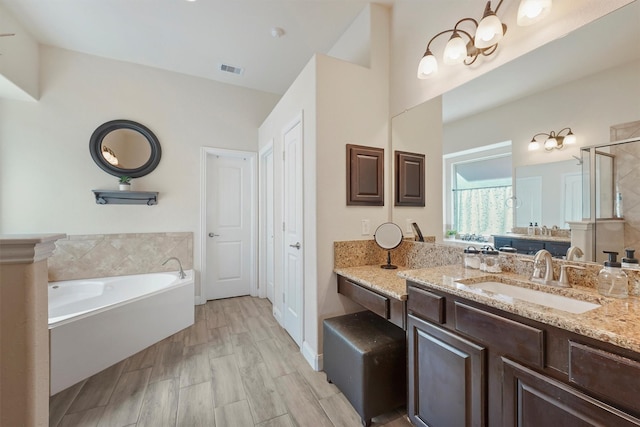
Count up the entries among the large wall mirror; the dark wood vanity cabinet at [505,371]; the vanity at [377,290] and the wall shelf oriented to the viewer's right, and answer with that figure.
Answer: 0

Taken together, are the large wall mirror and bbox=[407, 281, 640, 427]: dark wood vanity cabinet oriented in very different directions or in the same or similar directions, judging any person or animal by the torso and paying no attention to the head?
same or similar directions

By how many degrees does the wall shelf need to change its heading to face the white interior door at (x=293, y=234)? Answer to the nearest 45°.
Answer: approximately 45° to its left

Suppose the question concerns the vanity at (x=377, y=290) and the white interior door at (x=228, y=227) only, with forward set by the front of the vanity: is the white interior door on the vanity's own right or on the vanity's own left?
on the vanity's own right

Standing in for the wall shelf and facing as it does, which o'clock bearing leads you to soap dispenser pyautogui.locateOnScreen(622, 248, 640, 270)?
The soap dispenser is roughly at 11 o'clock from the wall shelf.

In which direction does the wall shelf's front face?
toward the camera

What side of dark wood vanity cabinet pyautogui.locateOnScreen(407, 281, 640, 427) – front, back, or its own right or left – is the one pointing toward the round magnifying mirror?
right

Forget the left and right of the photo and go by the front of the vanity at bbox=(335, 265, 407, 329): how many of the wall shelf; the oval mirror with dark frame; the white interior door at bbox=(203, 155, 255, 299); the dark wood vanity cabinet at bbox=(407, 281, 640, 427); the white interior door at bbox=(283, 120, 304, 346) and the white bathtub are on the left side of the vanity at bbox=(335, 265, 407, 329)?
1

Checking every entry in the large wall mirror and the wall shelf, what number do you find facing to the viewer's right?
0

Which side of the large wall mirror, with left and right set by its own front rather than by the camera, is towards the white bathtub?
front

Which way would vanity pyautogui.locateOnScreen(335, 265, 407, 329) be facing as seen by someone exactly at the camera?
facing the viewer and to the left of the viewer

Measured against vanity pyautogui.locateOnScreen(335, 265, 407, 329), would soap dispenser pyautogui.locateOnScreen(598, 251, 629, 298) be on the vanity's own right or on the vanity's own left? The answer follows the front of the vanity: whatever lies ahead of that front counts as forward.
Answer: on the vanity's own left
